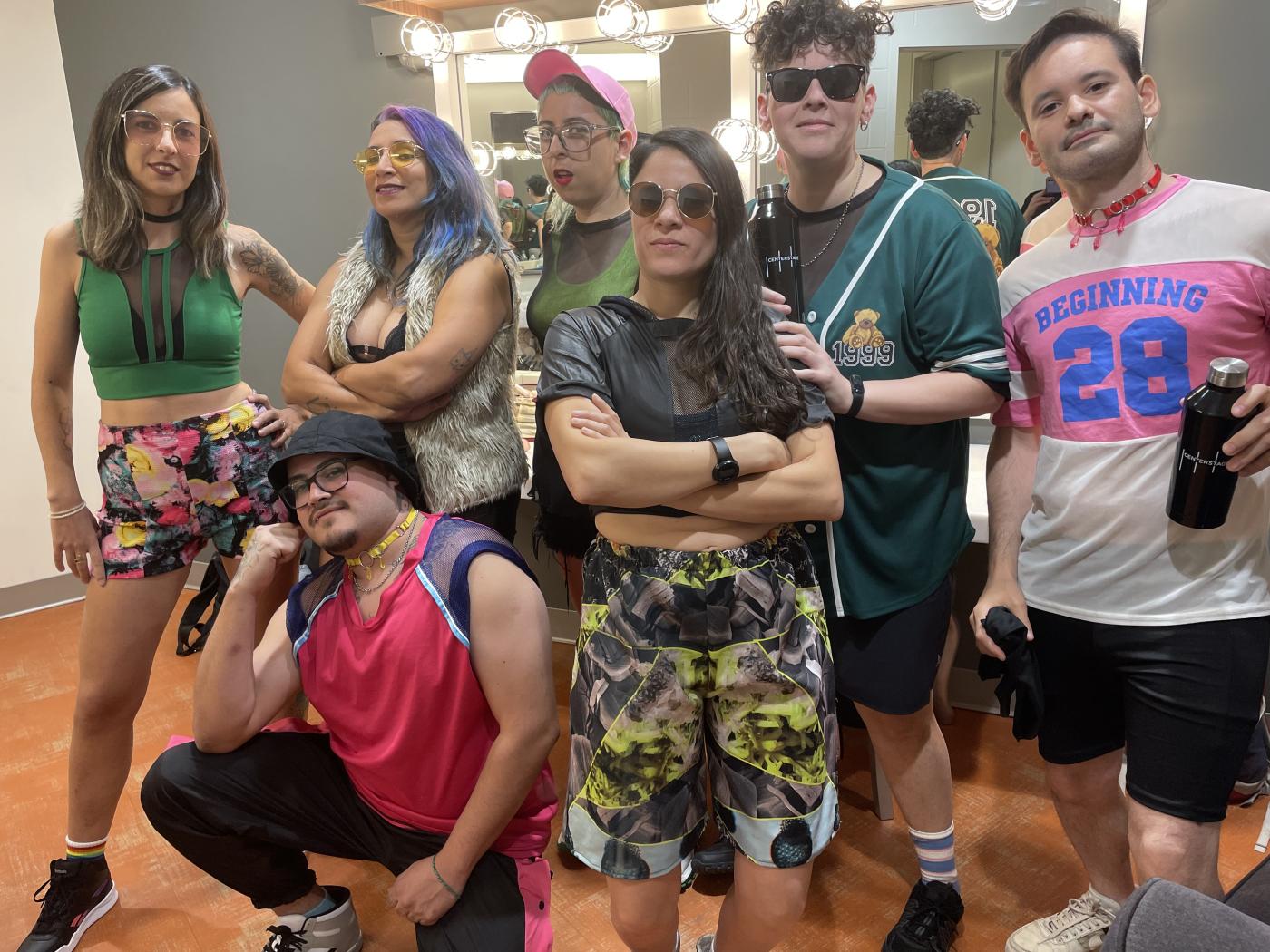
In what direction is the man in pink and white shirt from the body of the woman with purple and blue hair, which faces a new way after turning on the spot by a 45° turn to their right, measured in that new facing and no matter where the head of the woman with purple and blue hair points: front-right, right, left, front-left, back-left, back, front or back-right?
back-left

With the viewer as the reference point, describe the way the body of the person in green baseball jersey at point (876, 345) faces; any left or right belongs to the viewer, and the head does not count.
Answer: facing the viewer and to the left of the viewer

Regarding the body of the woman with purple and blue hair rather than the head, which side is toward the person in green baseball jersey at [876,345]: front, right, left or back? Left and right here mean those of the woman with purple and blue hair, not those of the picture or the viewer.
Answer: left

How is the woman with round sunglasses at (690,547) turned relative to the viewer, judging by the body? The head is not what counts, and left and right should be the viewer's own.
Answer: facing the viewer

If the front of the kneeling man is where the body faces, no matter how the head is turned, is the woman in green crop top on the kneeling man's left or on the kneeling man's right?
on the kneeling man's right

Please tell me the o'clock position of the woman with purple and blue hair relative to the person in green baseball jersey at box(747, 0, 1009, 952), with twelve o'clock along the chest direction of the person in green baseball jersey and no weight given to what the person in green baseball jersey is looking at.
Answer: The woman with purple and blue hair is roughly at 2 o'clock from the person in green baseball jersey.

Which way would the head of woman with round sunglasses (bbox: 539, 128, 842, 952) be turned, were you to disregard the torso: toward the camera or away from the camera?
toward the camera

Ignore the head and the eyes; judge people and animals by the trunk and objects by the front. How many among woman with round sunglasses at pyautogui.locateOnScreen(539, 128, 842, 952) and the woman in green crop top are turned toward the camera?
2

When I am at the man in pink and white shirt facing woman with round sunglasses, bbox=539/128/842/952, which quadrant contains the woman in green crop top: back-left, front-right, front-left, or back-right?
front-right
